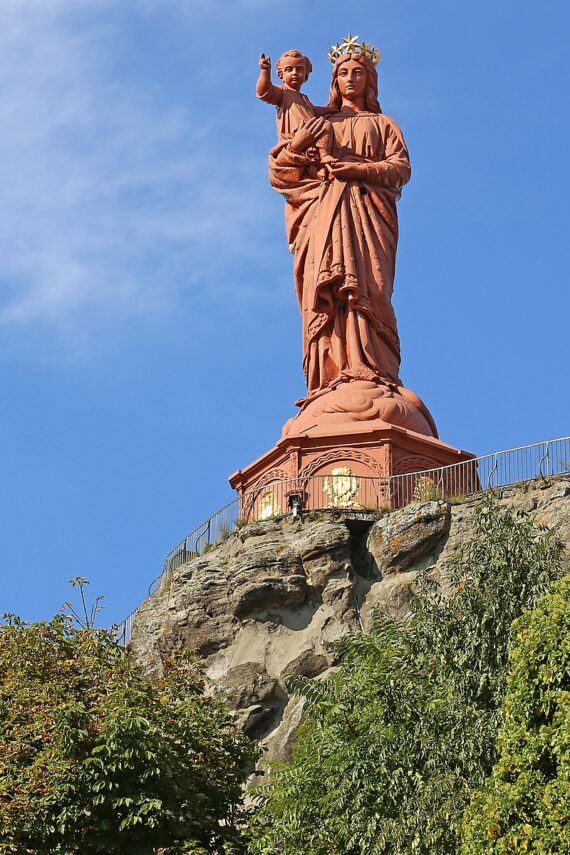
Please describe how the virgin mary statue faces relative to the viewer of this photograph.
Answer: facing the viewer
